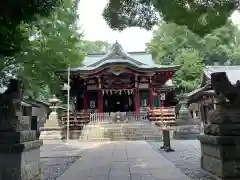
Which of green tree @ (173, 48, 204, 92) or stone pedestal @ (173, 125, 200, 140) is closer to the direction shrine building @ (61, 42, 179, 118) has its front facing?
the stone pedestal

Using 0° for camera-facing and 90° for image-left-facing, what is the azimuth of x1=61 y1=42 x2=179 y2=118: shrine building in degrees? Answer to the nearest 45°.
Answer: approximately 0°

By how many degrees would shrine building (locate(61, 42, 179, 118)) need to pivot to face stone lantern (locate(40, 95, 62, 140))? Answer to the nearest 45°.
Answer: approximately 45° to its right

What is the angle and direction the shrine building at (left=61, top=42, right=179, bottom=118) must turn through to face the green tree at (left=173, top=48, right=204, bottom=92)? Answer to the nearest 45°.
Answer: approximately 135° to its left

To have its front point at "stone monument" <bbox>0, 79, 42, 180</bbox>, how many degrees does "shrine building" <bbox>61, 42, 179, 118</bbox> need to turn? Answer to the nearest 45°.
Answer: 0° — it already faces it

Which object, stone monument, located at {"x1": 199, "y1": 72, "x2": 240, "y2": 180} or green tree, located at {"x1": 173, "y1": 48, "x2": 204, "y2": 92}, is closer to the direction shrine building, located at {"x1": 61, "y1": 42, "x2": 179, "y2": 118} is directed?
the stone monument

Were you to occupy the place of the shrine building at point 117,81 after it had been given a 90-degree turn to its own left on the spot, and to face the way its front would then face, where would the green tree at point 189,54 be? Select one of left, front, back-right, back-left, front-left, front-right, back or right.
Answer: front-left
